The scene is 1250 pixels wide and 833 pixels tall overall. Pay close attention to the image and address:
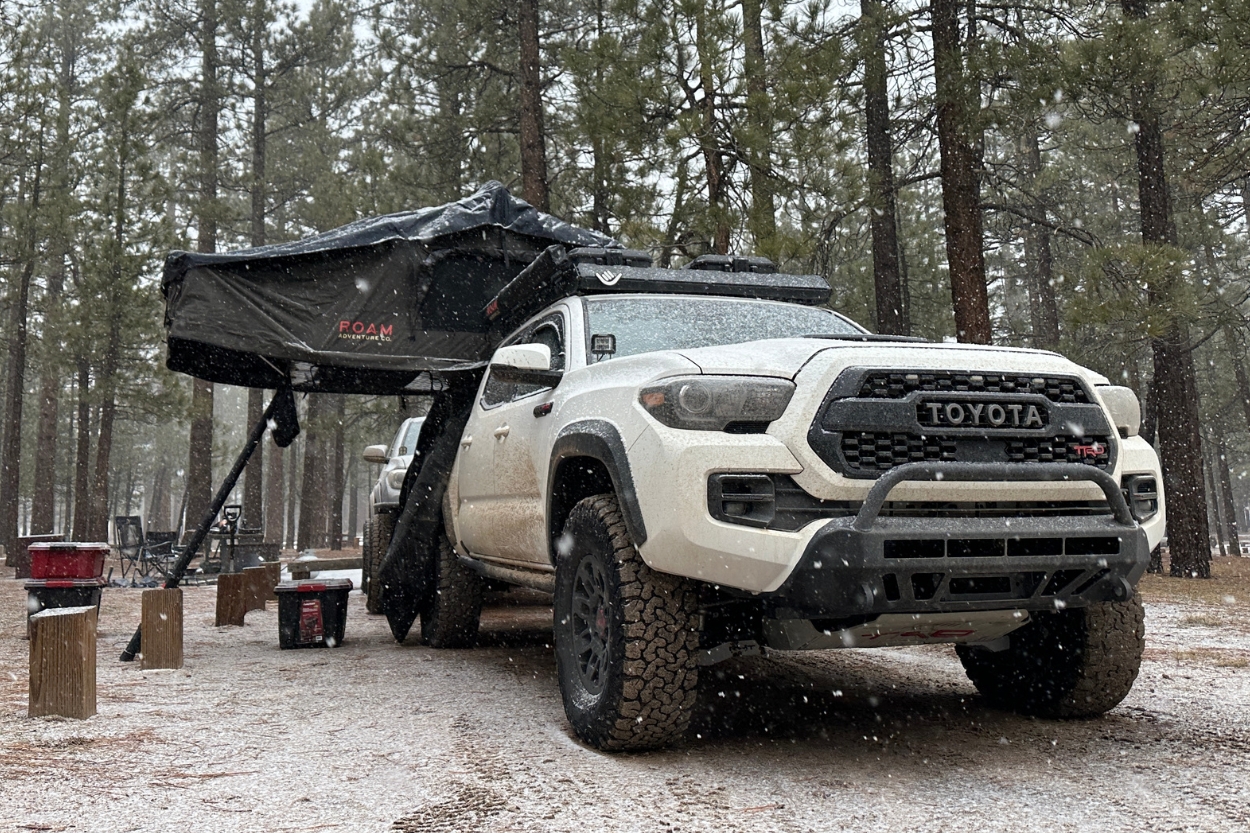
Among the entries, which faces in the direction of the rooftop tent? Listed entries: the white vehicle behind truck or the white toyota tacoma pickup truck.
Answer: the white vehicle behind truck

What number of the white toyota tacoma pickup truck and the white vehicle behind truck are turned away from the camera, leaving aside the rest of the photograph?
0

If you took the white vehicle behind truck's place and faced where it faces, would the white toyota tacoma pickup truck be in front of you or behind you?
in front

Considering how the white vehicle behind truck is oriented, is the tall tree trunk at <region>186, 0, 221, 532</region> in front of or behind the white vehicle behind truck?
behind

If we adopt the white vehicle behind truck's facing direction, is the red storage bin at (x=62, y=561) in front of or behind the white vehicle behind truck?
in front

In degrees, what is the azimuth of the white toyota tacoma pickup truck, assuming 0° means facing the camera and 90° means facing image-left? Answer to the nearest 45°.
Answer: approximately 315°

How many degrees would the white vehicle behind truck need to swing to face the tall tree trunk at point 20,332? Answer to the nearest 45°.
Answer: approximately 135° to its right

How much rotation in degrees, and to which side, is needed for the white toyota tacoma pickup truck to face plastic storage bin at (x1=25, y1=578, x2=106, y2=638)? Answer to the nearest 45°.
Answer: approximately 180°

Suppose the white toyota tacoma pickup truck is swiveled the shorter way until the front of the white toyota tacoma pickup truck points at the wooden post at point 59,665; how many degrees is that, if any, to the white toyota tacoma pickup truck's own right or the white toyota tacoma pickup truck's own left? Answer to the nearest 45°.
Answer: approximately 135° to the white toyota tacoma pickup truck's own right

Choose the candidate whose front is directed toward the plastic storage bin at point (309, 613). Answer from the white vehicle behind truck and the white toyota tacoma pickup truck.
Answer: the white vehicle behind truck

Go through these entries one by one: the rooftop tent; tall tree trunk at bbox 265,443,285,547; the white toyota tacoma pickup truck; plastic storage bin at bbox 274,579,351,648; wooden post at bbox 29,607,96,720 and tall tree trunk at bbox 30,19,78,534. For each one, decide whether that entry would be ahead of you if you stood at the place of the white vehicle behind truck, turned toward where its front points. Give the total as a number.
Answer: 4

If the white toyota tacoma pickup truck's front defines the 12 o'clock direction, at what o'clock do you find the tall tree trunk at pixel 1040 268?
The tall tree trunk is roughly at 8 o'clock from the white toyota tacoma pickup truck.

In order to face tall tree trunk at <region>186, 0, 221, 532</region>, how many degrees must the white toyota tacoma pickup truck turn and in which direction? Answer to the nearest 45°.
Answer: approximately 180°

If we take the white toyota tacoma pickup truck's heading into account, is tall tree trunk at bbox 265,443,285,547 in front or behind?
behind
